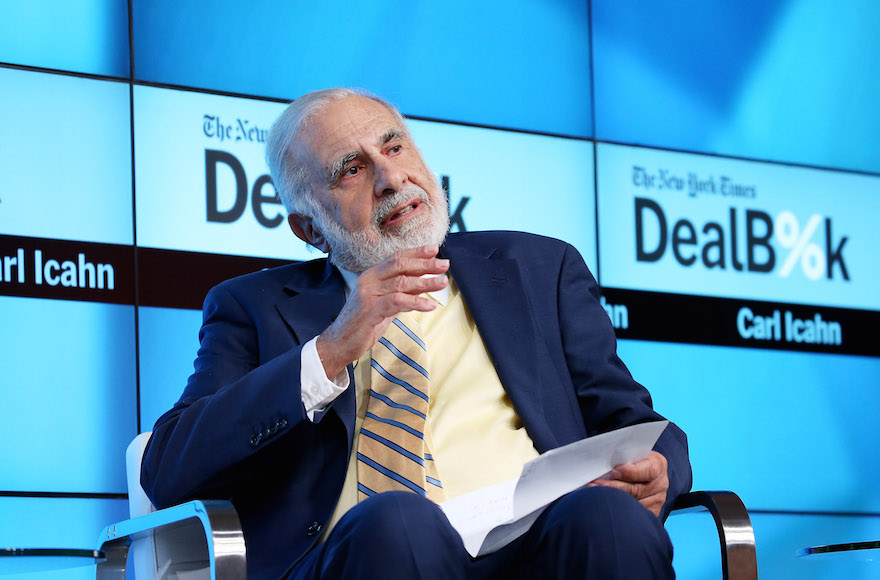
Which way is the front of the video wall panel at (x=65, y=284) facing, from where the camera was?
facing the viewer and to the right of the viewer

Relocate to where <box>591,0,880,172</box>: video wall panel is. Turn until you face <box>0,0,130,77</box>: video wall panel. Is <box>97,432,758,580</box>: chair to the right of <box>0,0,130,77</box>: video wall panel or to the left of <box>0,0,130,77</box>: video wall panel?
left

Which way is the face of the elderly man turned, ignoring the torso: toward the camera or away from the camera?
toward the camera

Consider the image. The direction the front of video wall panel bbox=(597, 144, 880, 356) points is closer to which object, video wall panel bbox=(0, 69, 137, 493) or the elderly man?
the elderly man

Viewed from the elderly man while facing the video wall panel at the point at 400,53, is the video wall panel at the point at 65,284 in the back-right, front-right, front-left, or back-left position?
front-left

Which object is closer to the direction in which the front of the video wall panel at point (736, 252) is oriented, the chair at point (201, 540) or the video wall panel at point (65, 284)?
the chair

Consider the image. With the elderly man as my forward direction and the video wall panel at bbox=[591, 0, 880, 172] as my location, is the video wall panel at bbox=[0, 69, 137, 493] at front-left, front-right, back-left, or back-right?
front-right

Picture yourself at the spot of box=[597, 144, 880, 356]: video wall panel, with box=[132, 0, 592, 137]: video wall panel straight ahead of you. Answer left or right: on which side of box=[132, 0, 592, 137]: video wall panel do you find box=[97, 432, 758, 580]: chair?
left

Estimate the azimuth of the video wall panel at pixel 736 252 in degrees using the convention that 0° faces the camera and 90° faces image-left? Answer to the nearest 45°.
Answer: approximately 315°

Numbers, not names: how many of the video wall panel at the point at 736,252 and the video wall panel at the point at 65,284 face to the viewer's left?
0

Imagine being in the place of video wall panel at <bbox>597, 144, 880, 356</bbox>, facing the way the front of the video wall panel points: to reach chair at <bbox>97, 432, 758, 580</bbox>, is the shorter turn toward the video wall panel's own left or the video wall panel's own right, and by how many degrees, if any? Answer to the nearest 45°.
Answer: approximately 45° to the video wall panel's own right
